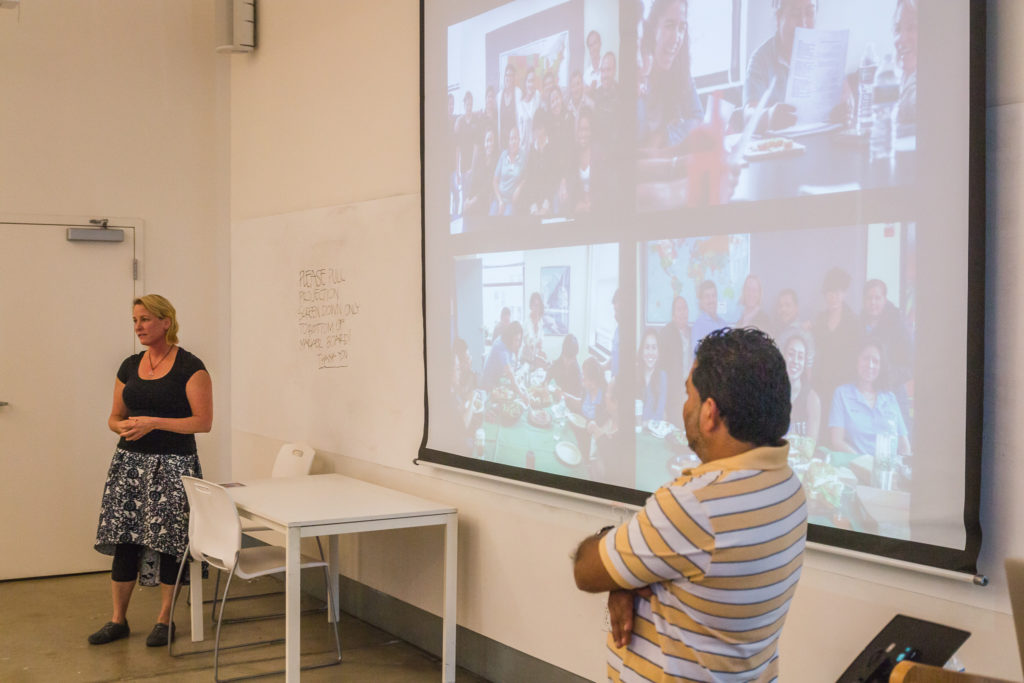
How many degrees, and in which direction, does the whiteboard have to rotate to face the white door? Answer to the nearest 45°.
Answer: approximately 90° to its right

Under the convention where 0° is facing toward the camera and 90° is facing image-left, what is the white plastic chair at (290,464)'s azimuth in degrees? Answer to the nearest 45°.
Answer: approximately 45°

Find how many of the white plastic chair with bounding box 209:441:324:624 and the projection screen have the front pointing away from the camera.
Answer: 0

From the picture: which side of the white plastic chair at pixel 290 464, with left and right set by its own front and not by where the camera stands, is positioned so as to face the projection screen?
left

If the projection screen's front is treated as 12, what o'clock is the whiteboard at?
The whiteboard is roughly at 3 o'clock from the projection screen.

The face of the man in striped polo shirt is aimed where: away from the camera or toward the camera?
away from the camera

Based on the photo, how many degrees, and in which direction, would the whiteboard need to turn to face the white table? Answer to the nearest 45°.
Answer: approximately 45° to its left

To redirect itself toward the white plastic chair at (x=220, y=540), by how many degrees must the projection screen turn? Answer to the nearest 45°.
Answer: approximately 45° to its right

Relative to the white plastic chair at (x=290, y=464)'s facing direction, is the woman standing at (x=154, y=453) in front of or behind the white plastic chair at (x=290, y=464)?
in front

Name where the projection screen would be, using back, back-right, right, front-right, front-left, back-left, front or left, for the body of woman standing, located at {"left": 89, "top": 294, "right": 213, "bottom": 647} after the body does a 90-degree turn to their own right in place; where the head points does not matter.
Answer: back

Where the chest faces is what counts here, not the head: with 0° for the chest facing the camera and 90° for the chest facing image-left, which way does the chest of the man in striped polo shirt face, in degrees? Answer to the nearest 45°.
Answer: approximately 135°
